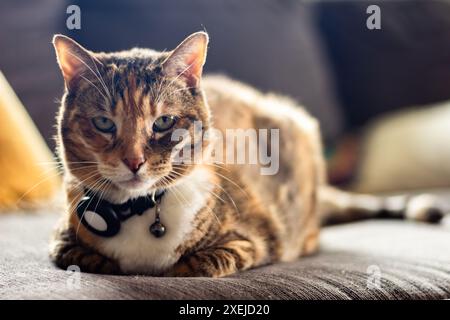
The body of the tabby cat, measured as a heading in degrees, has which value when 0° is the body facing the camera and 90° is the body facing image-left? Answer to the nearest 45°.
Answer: approximately 45°
